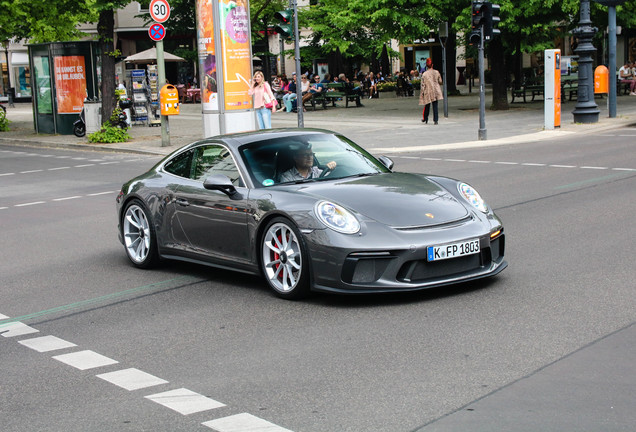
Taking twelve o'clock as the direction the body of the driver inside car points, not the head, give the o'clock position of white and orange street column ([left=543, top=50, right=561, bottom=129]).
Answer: The white and orange street column is roughly at 8 o'clock from the driver inside car.

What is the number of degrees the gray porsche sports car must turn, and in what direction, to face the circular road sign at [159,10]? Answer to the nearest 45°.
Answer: approximately 135° to its left

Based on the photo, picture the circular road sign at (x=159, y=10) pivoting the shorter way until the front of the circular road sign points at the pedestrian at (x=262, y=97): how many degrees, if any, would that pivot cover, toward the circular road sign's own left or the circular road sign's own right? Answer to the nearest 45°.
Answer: approximately 90° to the circular road sign's own left

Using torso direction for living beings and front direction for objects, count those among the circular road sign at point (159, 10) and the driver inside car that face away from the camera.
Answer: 0

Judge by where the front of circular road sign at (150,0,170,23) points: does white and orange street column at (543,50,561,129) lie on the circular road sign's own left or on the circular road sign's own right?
on the circular road sign's own left

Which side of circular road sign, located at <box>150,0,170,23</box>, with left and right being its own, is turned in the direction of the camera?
front

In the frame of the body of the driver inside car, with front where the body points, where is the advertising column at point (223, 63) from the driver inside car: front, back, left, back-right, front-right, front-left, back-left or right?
back-left

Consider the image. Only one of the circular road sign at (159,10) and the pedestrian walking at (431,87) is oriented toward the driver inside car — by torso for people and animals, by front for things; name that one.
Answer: the circular road sign
